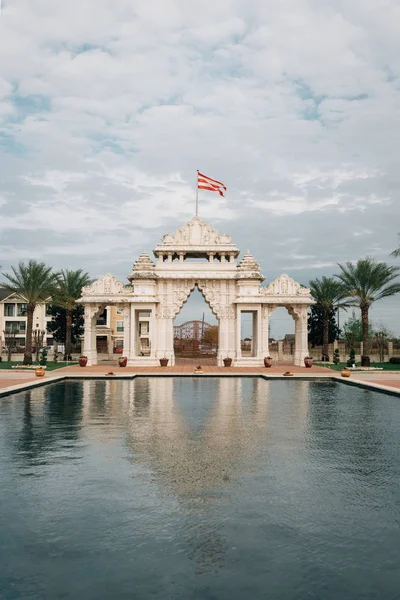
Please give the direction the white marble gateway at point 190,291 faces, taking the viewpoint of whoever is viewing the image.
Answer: facing the viewer

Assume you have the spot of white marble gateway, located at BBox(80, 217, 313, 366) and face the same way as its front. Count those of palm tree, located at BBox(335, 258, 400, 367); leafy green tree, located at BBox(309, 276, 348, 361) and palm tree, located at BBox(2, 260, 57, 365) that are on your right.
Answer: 1

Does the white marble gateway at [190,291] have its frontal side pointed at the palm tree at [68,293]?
no

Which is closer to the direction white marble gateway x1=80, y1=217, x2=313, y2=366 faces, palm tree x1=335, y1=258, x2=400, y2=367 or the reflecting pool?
the reflecting pool

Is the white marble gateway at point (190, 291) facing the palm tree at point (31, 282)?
no

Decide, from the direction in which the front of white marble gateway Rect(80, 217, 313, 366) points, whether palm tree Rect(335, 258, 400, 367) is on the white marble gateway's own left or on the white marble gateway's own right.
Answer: on the white marble gateway's own left

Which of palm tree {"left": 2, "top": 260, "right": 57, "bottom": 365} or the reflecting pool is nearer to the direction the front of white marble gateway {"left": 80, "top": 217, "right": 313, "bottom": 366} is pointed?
the reflecting pool

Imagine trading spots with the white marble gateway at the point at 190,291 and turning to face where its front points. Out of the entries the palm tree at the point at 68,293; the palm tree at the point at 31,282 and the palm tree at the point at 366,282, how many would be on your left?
1

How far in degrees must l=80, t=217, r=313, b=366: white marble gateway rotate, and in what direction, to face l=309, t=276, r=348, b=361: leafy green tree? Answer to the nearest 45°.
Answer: approximately 135° to its left

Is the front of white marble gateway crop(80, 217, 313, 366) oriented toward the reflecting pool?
yes
